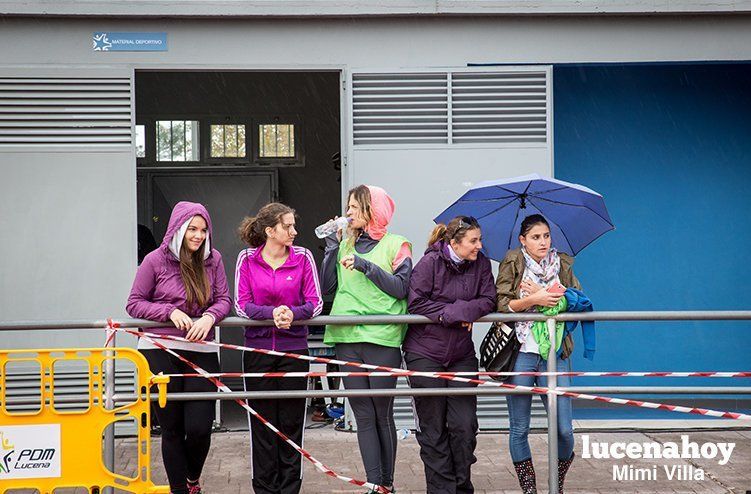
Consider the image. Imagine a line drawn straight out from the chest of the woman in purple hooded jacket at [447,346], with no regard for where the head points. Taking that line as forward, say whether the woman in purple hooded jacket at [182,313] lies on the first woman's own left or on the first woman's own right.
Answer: on the first woman's own right

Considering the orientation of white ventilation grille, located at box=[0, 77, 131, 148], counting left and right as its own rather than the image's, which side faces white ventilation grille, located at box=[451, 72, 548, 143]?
left

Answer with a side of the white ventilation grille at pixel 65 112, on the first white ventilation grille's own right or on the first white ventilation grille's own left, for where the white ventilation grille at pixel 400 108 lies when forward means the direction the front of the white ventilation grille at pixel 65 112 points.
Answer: on the first white ventilation grille's own left

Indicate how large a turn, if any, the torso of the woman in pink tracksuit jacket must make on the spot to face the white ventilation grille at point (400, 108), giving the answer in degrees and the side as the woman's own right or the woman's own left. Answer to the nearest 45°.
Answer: approximately 135° to the woman's own left

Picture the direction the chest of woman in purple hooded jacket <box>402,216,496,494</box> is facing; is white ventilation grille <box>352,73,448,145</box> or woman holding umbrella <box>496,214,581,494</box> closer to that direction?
the woman holding umbrella

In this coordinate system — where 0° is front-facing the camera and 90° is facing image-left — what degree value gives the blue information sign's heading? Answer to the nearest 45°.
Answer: approximately 0°

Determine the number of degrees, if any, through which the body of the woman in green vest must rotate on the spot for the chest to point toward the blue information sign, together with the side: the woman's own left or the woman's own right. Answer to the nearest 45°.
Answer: approximately 90° to the woman's own right

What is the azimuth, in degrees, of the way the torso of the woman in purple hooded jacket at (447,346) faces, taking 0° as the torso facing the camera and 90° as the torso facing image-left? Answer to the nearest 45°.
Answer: approximately 315°

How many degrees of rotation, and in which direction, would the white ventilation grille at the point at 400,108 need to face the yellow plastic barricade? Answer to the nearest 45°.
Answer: approximately 45° to its right
